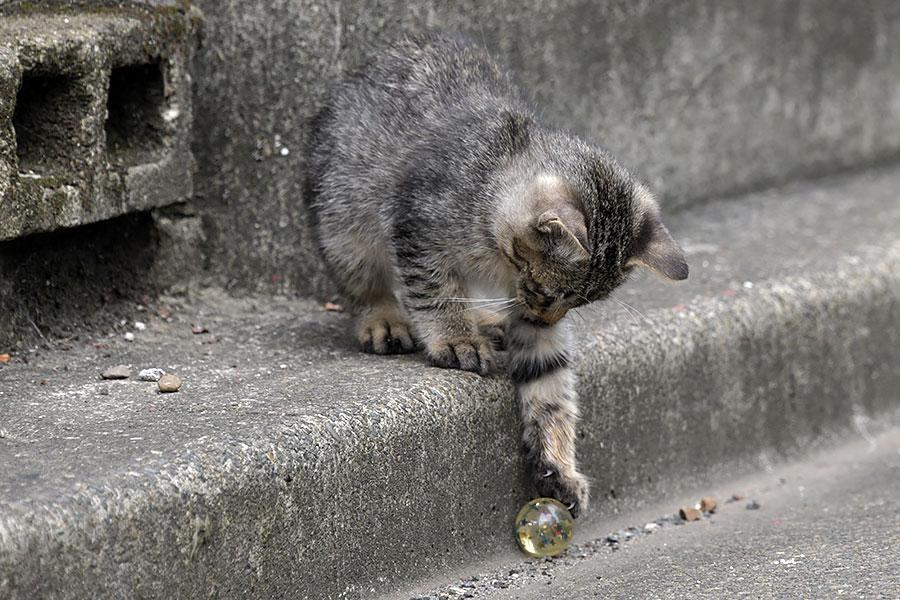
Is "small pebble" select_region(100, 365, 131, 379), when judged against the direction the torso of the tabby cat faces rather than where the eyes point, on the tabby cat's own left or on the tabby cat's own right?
on the tabby cat's own right

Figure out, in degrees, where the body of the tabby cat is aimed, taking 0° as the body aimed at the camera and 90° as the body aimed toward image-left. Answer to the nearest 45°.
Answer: approximately 315°

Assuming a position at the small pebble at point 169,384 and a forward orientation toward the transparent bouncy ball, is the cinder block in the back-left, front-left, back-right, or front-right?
back-left

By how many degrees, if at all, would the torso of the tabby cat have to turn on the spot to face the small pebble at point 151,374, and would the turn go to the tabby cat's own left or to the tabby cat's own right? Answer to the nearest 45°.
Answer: approximately 90° to the tabby cat's own right

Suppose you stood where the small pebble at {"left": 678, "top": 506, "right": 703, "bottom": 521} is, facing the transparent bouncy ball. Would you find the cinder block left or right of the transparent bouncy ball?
right

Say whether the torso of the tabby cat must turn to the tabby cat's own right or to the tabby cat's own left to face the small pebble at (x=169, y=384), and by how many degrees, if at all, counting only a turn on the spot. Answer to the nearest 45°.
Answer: approximately 90° to the tabby cat's own right
